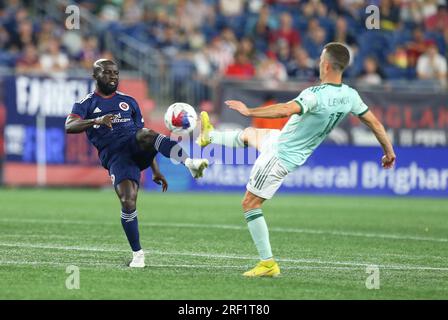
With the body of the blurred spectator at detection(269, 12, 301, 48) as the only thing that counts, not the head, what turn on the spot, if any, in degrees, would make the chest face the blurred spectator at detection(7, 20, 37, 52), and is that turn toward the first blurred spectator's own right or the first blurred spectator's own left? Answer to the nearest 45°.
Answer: approximately 90° to the first blurred spectator's own right

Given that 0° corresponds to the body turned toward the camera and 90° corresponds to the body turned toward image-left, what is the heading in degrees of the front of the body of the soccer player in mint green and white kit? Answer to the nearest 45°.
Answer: approximately 135°

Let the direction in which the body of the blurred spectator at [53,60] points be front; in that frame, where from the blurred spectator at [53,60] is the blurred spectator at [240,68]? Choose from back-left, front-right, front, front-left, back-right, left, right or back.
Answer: left

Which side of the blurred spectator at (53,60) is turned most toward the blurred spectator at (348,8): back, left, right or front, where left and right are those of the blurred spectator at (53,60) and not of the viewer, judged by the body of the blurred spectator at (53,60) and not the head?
left

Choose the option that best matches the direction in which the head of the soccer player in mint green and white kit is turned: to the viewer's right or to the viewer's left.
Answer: to the viewer's left

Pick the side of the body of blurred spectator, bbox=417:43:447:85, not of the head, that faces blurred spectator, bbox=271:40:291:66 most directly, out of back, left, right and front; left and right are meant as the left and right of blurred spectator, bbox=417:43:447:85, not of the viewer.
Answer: right

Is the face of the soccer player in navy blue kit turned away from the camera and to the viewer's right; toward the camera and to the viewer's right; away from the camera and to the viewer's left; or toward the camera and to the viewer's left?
toward the camera and to the viewer's right

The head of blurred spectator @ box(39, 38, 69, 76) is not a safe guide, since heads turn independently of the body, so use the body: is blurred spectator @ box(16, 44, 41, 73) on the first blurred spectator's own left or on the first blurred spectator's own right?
on the first blurred spectator's own right

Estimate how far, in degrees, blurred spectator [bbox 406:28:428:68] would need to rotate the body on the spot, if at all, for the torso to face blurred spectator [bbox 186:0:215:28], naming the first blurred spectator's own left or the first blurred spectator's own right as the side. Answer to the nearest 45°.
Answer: approximately 90° to the first blurred spectator's own right

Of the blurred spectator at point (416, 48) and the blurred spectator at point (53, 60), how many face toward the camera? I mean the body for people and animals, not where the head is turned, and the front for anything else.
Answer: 2

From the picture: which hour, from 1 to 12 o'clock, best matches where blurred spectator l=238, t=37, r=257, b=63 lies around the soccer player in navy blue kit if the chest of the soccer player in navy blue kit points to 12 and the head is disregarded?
The blurred spectator is roughly at 8 o'clock from the soccer player in navy blue kit.
